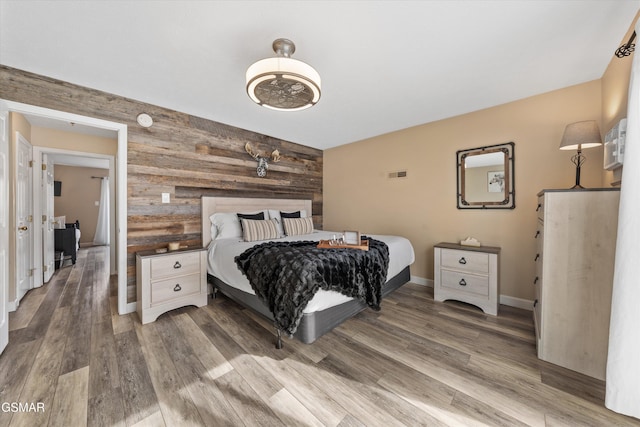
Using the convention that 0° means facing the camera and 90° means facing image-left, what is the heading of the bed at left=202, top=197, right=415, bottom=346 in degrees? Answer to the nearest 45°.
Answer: approximately 315°

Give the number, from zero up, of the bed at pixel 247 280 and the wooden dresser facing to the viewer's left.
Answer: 1

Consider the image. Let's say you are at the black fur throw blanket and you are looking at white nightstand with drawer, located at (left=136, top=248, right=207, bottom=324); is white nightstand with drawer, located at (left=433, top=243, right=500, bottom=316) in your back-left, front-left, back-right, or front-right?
back-right

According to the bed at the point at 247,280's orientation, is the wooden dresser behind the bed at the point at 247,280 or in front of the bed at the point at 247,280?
in front

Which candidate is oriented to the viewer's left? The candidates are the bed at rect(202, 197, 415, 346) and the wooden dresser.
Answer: the wooden dresser

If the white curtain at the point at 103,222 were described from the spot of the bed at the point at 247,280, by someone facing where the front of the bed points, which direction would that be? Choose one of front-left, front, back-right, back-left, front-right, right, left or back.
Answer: back

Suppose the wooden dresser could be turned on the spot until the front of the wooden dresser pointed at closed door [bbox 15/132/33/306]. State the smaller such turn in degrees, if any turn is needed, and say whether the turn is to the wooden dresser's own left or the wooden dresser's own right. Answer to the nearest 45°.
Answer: approximately 45° to the wooden dresser's own left

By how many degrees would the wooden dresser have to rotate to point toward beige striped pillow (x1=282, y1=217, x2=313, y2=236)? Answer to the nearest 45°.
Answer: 0° — it already faces it

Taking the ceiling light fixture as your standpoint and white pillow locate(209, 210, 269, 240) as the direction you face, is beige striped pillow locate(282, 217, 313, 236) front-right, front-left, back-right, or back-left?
front-right

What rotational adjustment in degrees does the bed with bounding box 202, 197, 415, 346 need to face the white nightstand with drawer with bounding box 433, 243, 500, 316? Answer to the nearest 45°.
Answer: approximately 45° to its left

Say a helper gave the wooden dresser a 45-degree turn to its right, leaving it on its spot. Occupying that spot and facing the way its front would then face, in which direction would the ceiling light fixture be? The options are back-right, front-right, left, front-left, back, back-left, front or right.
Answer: left

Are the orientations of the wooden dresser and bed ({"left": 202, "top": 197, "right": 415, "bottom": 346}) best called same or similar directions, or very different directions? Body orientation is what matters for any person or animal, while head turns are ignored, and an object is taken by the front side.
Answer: very different directions

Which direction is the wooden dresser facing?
to the viewer's left
